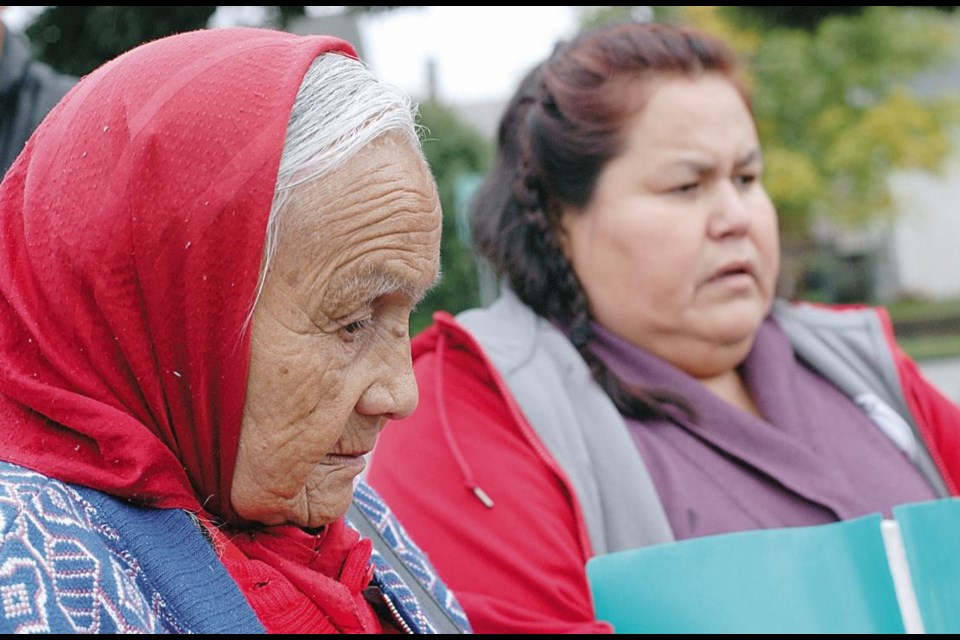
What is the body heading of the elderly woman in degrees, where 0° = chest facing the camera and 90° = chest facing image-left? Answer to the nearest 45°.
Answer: approximately 315°

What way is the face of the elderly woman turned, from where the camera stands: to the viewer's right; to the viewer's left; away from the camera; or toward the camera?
to the viewer's right
